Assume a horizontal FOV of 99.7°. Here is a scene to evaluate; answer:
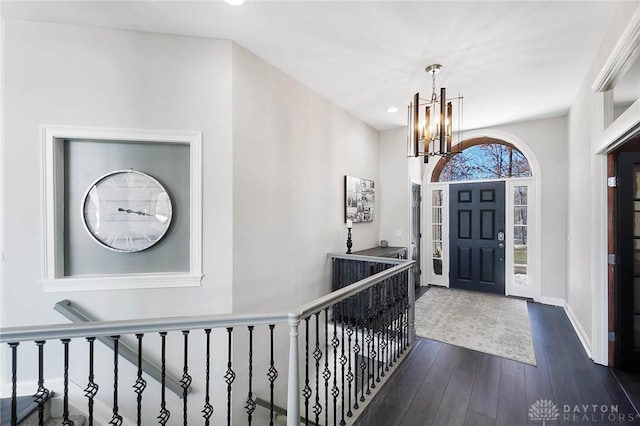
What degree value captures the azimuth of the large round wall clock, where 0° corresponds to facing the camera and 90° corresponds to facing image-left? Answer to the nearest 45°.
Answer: approximately 0°

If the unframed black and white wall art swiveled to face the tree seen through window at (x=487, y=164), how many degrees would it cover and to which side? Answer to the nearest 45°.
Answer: approximately 45° to its left

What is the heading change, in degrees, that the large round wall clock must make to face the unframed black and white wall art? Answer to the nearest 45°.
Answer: approximately 90° to its left

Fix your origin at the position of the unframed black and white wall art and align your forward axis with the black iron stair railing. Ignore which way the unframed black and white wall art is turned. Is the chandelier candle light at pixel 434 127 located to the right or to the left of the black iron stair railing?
left

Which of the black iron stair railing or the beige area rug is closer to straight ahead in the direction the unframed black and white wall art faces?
the beige area rug

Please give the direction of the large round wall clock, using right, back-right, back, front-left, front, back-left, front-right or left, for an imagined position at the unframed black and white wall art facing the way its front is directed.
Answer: right

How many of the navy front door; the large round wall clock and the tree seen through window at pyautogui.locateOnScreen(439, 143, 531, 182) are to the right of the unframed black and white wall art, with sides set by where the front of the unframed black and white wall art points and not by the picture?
1

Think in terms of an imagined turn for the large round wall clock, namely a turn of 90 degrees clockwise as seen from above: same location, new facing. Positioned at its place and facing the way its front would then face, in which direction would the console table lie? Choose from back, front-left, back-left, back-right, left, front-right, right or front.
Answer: back

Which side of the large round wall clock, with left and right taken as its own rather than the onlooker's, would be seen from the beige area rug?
left

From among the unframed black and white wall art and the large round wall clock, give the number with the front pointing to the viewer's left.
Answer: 0

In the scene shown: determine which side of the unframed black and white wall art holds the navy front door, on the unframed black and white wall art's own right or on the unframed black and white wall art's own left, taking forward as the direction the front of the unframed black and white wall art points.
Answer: on the unframed black and white wall art's own left

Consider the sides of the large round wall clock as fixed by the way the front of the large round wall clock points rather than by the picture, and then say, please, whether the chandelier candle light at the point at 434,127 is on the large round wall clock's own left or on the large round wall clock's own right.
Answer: on the large round wall clock's own left

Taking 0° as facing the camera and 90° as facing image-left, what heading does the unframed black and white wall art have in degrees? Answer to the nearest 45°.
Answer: approximately 315°
